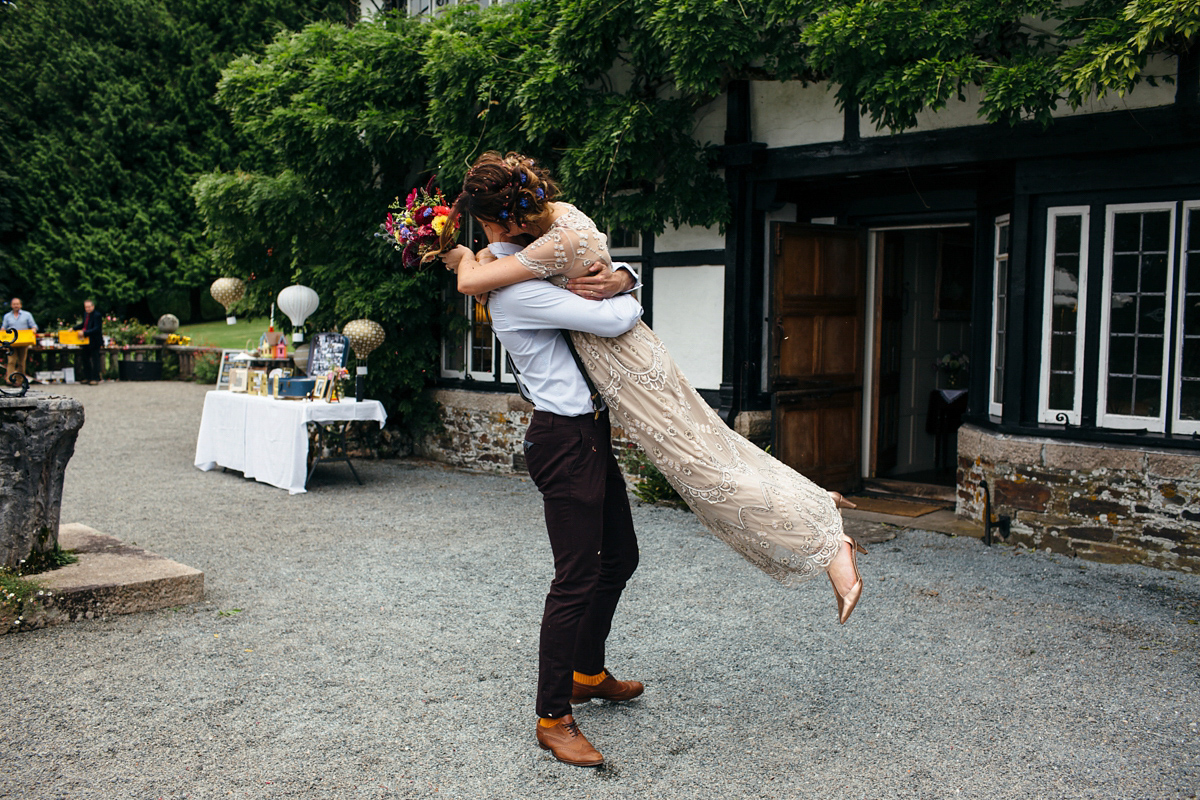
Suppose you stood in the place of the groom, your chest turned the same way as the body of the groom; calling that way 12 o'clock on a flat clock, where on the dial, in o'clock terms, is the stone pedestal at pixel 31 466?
The stone pedestal is roughly at 7 o'clock from the groom.

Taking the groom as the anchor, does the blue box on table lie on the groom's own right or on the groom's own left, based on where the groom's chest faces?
on the groom's own left

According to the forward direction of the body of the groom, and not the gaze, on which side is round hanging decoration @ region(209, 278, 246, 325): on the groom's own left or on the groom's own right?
on the groom's own left

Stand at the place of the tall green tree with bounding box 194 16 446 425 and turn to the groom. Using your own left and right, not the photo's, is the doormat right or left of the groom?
left

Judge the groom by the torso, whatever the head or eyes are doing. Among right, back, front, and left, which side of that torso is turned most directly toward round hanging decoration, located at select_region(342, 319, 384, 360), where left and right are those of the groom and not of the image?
left

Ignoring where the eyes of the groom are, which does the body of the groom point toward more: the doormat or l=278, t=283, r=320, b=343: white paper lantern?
the doormat

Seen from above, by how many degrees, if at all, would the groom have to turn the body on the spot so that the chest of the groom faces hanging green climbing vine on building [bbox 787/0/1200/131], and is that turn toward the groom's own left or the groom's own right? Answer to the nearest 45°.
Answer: approximately 45° to the groom's own left

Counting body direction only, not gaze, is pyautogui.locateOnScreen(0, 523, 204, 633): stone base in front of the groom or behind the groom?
behind

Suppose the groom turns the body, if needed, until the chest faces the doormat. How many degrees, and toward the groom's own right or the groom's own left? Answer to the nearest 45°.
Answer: approximately 45° to the groom's own left

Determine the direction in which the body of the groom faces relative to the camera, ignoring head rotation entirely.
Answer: to the viewer's right

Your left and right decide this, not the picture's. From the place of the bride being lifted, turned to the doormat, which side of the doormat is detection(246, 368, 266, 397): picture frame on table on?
left

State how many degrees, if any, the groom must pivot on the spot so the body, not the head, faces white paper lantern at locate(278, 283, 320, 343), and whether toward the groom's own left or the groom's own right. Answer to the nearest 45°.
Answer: approximately 90° to the groom's own left

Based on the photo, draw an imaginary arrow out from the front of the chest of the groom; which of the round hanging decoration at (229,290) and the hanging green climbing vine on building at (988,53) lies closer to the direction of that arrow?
the hanging green climbing vine on building
